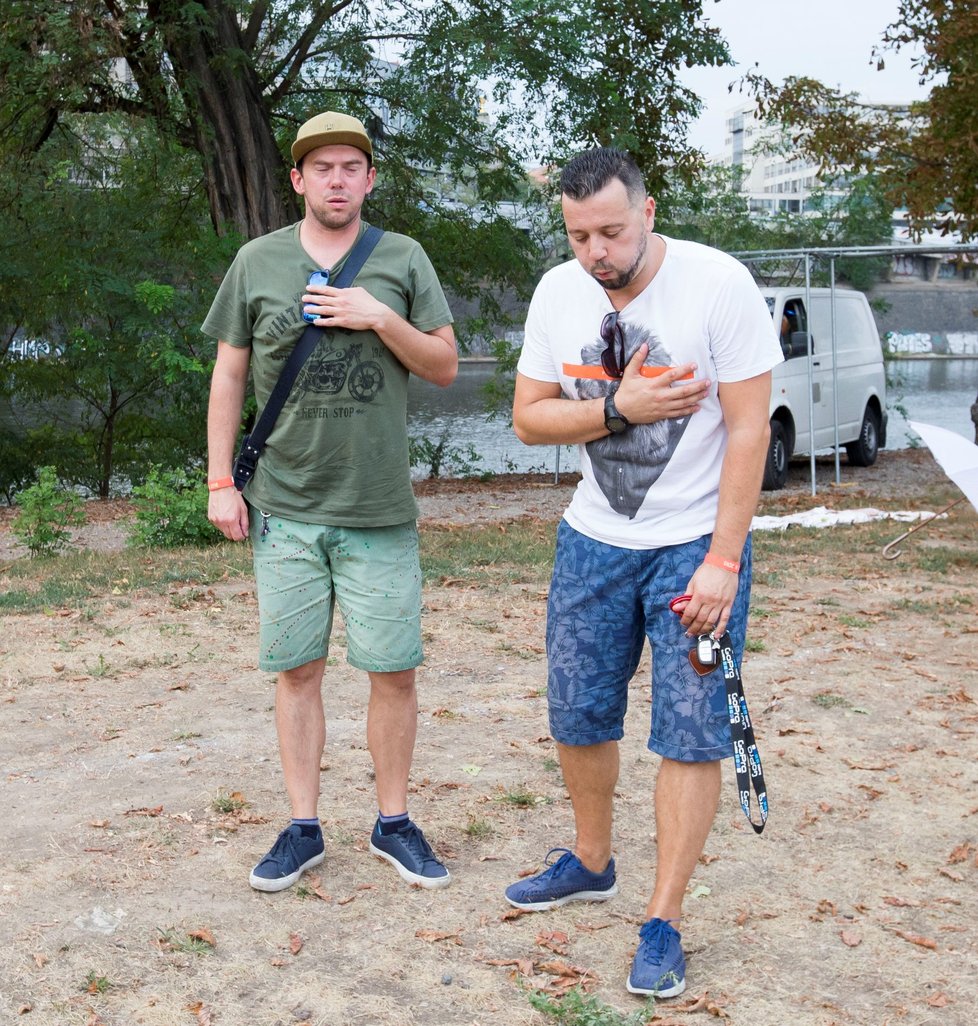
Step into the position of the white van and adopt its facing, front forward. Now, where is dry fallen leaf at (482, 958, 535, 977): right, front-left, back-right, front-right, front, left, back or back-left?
front-left

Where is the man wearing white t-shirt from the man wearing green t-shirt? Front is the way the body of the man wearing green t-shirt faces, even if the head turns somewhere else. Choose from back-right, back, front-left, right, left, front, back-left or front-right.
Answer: front-left

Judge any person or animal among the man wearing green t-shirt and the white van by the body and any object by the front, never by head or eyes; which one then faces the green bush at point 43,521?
the white van

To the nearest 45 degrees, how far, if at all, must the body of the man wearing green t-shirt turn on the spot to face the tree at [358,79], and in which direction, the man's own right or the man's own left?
approximately 180°

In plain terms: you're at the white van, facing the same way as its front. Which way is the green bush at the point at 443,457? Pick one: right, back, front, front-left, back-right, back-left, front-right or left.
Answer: front-right

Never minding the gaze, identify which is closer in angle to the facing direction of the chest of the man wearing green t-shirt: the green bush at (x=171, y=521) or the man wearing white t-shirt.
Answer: the man wearing white t-shirt

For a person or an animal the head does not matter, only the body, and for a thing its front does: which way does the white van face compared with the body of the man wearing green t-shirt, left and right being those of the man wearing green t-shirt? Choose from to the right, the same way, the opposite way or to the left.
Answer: to the right

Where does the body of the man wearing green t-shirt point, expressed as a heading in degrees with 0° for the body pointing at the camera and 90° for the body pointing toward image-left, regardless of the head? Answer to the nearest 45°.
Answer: approximately 0°

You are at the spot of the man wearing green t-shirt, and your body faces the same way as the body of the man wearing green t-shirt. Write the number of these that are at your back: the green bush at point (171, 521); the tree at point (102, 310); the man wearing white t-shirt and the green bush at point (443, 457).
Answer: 3

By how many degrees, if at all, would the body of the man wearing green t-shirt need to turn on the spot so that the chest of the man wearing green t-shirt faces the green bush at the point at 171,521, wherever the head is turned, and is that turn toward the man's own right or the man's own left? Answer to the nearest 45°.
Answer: approximately 180°

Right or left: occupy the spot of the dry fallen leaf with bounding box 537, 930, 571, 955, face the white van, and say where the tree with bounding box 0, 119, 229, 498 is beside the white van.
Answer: left

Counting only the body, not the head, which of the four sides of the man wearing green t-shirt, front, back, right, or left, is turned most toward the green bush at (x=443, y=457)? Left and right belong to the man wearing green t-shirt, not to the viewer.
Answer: back
